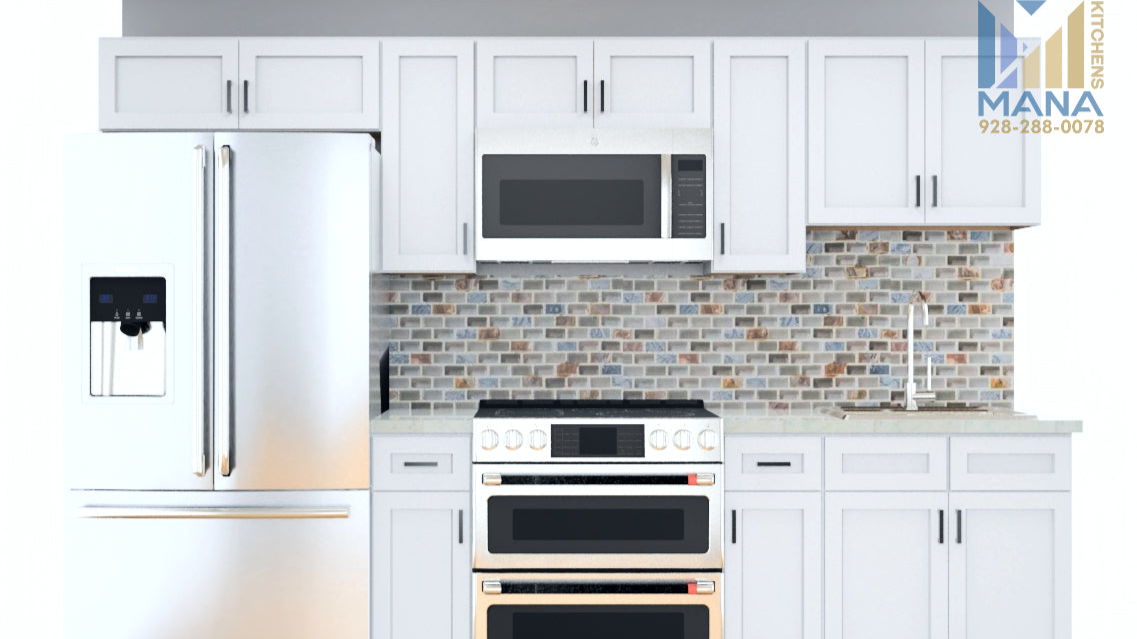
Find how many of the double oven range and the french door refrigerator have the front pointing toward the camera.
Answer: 2

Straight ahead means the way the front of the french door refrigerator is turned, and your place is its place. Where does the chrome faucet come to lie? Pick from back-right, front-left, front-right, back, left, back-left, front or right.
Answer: left

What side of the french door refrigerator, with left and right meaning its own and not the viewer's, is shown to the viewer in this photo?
front

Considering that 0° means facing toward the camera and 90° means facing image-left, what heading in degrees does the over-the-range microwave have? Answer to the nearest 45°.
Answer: approximately 0°

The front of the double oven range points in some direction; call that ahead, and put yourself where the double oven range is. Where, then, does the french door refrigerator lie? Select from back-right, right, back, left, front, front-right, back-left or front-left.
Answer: right

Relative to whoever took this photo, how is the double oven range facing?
facing the viewer

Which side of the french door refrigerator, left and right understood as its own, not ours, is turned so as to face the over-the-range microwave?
left

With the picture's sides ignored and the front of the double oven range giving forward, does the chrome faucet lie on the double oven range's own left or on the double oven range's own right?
on the double oven range's own left

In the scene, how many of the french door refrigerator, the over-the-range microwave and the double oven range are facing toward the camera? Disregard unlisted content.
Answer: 3

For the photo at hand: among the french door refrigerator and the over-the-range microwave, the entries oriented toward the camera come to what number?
2
